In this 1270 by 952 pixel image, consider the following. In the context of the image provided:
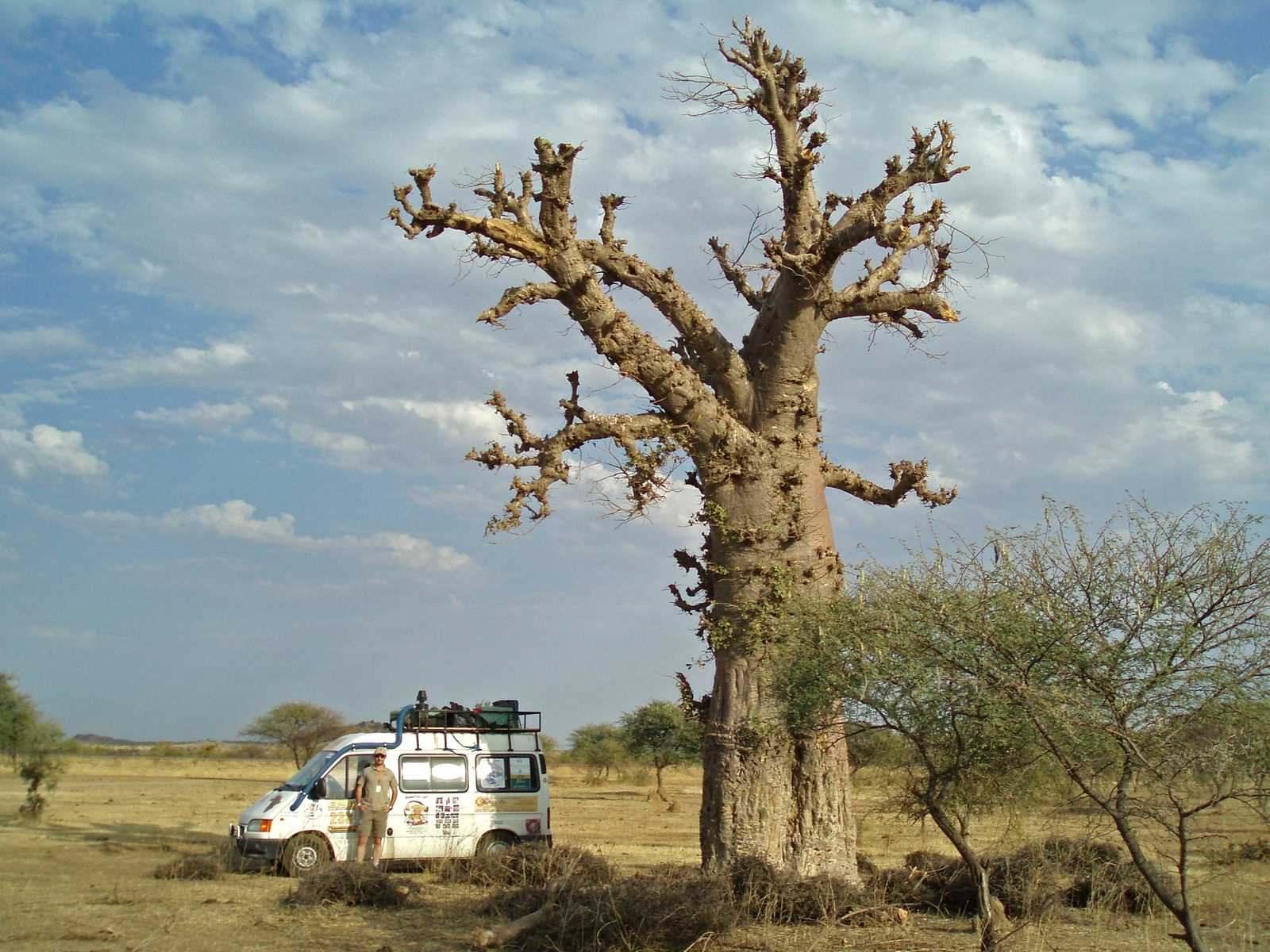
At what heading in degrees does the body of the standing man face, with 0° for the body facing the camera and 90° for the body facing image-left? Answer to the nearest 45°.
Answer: approximately 0°

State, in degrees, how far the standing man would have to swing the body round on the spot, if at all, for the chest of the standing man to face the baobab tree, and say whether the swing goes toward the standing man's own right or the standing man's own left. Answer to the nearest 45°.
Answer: approximately 45° to the standing man's own left

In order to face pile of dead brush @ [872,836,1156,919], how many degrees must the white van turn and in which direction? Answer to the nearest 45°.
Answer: approximately 135° to its left

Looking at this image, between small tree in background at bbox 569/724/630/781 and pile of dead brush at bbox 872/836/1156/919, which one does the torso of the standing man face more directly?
the pile of dead brush

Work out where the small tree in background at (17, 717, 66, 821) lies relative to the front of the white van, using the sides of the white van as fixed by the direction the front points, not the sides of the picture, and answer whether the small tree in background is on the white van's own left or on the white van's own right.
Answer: on the white van's own right

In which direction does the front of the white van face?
to the viewer's left

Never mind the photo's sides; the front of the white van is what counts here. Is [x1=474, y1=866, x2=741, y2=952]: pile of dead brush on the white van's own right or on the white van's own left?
on the white van's own left

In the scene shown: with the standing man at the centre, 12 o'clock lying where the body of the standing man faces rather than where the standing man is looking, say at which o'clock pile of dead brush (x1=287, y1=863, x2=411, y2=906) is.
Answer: The pile of dead brush is roughly at 12 o'clock from the standing man.

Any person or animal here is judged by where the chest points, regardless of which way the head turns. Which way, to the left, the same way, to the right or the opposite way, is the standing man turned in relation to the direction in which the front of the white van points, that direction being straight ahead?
to the left
